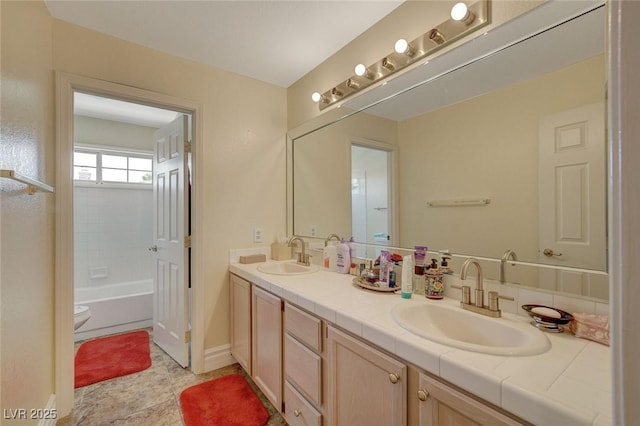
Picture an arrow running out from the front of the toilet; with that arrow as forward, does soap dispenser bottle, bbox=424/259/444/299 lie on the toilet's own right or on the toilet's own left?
on the toilet's own right

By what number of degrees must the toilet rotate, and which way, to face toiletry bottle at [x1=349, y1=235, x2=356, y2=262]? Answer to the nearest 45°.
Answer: approximately 45° to its right

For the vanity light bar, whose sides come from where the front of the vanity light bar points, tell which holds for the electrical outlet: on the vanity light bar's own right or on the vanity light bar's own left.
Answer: on the vanity light bar's own right

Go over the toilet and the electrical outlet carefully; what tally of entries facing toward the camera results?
1

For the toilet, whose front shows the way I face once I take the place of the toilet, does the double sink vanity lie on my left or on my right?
on my right

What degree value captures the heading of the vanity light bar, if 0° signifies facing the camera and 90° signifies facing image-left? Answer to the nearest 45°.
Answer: approximately 45°

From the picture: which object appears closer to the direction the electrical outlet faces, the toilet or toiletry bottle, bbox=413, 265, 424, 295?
the toiletry bottle

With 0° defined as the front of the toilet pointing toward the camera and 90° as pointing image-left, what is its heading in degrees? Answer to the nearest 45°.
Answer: approximately 270°

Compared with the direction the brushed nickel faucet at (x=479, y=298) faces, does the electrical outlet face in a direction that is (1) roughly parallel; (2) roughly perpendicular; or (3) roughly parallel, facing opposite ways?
roughly perpendicular
